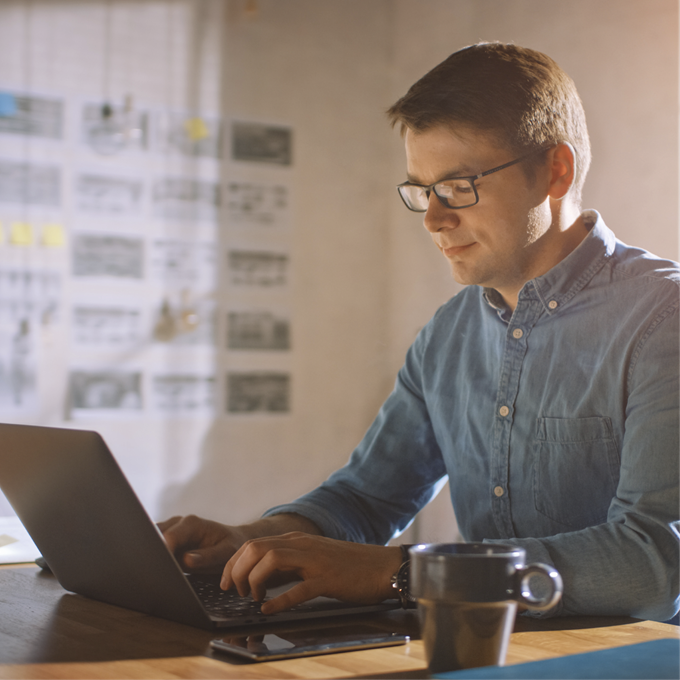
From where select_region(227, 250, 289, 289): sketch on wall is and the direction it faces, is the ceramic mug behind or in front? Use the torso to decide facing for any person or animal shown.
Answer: in front

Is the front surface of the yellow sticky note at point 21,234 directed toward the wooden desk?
yes

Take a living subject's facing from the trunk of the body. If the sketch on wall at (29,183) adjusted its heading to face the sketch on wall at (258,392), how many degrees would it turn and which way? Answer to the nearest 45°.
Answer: approximately 90° to its left

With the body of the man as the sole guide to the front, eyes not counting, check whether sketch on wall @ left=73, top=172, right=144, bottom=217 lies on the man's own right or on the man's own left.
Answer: on the man's own right

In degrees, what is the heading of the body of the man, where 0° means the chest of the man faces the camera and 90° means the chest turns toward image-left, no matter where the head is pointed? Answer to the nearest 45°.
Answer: approximately 45°

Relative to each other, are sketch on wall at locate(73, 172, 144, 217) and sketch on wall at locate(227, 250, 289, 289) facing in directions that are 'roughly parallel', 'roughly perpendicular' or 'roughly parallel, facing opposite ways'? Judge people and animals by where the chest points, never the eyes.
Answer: roughly parallel

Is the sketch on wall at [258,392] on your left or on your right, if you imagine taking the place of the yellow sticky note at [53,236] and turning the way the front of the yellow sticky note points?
on your left

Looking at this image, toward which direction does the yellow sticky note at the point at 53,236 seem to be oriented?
toward the camera

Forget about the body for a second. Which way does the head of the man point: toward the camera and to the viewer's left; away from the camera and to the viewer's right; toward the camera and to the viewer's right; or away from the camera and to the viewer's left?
toward the camera and to the viewer's left

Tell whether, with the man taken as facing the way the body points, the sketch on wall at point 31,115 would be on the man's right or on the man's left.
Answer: on the man's right

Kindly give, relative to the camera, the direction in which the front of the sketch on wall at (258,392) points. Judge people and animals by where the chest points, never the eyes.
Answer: facing the viewer

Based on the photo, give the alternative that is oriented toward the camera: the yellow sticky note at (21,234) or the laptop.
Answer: the yellow sticky note

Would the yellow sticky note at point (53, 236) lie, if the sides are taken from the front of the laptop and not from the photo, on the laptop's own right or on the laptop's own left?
on the laptop's own left

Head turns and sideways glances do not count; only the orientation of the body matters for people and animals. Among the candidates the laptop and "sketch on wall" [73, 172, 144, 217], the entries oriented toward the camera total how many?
1
